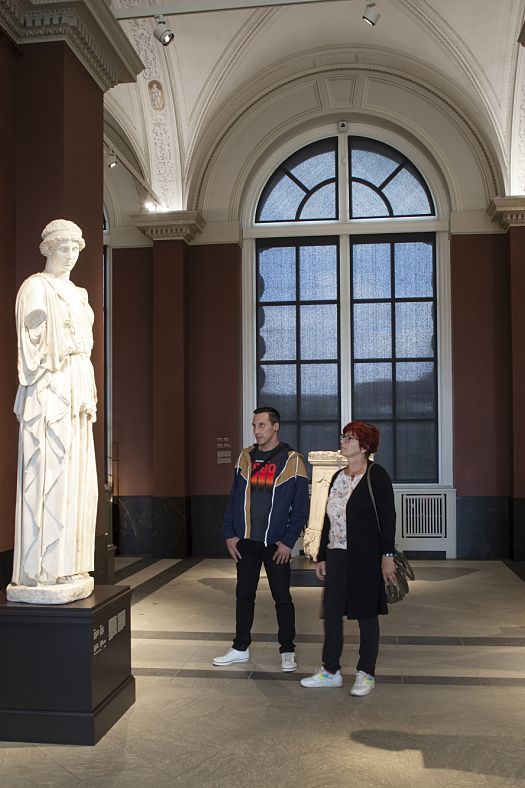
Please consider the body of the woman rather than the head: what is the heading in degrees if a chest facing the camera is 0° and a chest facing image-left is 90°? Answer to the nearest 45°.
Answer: approximately 45°

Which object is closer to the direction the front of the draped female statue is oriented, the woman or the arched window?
the woman

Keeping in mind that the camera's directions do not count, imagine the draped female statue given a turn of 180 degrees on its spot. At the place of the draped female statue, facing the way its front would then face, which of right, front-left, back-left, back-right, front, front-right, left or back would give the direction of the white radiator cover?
right

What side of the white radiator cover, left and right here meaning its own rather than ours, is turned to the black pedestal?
front

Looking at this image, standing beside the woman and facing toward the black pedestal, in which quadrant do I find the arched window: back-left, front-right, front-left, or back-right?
back-right

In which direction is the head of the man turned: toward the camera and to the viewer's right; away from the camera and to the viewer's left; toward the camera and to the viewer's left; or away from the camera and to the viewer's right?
toward the camera and to the viewer's left

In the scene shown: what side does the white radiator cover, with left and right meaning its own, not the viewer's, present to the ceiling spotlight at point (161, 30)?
front

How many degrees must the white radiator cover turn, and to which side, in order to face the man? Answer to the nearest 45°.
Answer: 0° — it already faces them

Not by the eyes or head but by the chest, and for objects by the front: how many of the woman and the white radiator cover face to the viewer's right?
0

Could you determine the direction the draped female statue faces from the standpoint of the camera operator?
facing the viewer and to the right of the viewer

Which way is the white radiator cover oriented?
toward the camera
